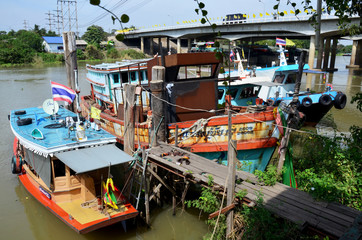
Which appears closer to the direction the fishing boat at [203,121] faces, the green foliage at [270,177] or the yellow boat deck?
the green foliage

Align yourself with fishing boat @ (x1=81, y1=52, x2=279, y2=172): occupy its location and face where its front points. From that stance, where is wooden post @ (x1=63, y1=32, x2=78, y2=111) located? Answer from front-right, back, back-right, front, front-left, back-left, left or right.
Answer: back

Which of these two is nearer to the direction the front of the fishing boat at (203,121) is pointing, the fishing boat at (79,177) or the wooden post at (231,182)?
the wooden post

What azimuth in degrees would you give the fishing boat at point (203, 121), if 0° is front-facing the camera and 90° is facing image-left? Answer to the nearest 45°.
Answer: approximately 315°

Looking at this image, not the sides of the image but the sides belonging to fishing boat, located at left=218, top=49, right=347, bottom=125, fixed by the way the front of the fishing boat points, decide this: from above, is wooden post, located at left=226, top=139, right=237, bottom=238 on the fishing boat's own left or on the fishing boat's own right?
on the fishing boat's own right

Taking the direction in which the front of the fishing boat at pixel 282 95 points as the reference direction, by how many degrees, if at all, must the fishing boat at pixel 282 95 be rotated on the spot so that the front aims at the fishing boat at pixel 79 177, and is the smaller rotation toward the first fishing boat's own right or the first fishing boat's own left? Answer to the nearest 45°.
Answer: approximately 90° to the first fishing boat's own right
